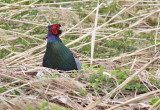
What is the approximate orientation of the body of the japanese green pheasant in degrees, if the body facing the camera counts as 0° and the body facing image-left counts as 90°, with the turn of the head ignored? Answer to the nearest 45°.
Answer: approximately 45°
